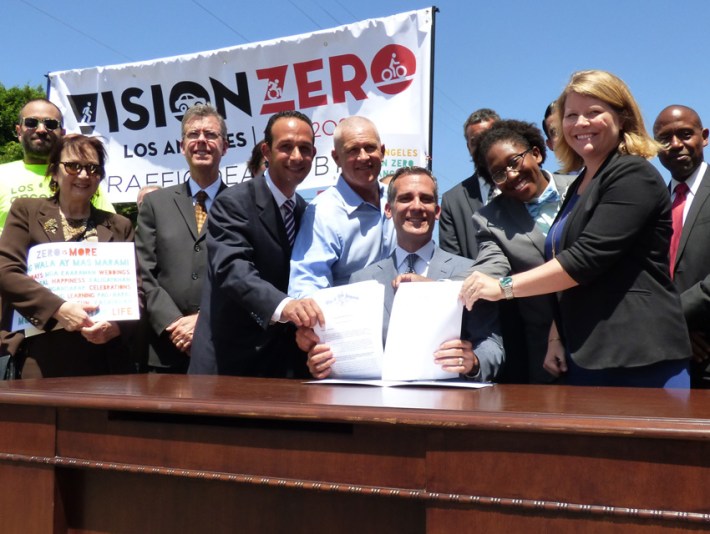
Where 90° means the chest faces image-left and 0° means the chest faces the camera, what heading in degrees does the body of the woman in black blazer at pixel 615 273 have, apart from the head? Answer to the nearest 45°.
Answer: approximately 45°

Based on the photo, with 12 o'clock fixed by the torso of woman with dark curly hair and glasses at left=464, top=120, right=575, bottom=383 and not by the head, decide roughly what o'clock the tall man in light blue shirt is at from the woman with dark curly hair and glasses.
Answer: The tall man in light blue shirt is roughly at 3 o'clock from the woman with dark curly hair and glasses.

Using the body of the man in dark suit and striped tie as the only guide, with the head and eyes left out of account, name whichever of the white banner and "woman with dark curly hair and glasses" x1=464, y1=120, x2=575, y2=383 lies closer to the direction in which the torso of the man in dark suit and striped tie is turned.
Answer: the woman with dark curly hair and glasses

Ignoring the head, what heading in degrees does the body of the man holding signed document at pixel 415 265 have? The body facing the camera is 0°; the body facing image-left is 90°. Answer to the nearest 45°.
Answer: approximately 0°

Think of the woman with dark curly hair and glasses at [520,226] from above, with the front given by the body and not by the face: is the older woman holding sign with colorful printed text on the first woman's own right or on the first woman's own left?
on the first woman's own right

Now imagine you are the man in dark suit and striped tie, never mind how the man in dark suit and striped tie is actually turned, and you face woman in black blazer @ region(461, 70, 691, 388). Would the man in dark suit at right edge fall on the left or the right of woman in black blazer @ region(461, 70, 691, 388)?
left

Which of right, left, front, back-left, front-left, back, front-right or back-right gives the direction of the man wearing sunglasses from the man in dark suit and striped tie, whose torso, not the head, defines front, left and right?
back

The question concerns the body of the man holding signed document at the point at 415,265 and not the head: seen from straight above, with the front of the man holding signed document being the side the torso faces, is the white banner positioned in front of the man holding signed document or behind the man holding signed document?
behind

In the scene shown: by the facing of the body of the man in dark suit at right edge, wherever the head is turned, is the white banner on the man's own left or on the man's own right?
on the man's own right

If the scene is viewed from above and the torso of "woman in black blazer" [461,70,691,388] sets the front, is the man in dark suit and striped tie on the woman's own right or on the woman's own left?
on the woman's own right

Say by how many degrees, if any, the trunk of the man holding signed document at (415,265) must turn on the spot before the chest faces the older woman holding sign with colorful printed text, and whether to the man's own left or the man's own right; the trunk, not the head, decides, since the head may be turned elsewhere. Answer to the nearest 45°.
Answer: approximately 90° to the man's own right

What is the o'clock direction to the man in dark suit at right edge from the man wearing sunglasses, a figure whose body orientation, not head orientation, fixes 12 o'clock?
The man in dark suit at right edge is roughly at 10 o'clock from the man wearing sunglasses.
